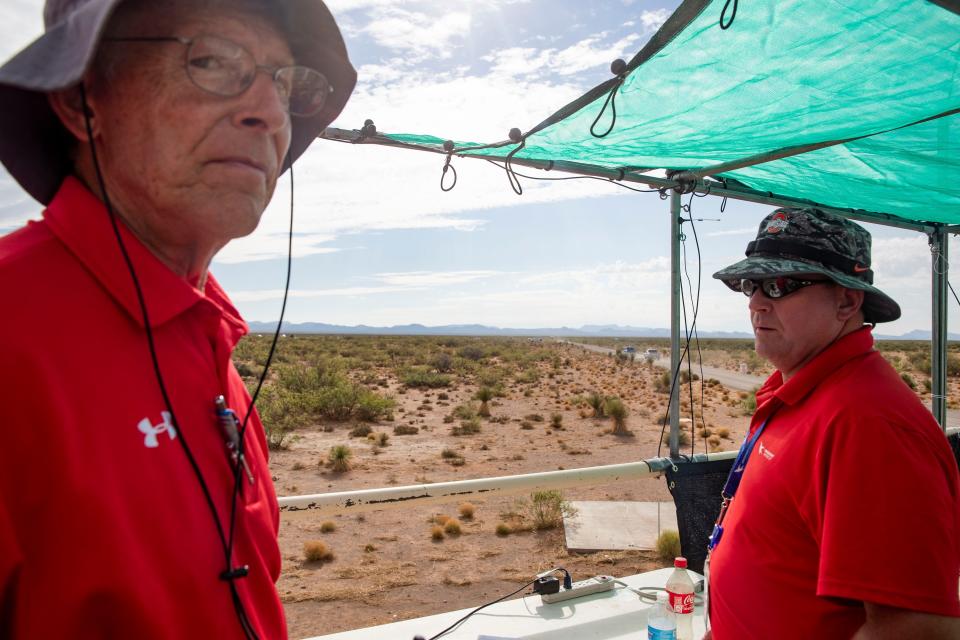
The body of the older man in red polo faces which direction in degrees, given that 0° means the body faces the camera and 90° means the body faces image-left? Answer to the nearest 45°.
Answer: approximately 315°

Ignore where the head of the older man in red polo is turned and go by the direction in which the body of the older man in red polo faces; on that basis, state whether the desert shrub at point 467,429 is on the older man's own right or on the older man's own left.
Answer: on the older man's own left

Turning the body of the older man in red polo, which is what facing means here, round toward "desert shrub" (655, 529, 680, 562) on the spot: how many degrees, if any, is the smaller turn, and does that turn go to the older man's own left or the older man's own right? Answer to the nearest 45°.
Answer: approximately 90° to the older man's own left

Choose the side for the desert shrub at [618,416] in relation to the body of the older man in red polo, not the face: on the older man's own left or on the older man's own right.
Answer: on the older man's own left

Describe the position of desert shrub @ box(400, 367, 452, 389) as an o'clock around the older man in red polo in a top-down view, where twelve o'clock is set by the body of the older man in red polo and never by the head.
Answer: The desert shrub is roughly at 8 o'clock from the older man in red polo.

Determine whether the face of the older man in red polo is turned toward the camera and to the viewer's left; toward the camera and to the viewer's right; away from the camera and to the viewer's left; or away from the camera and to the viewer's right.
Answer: toward the camera and to the viewer's right

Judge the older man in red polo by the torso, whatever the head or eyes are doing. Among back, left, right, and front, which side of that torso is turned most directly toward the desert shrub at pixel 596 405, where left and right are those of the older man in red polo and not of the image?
left

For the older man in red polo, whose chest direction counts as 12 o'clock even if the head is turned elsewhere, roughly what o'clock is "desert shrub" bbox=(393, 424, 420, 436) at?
The desert shrub is roughly at 8 o'clock from the older man in red polo.
